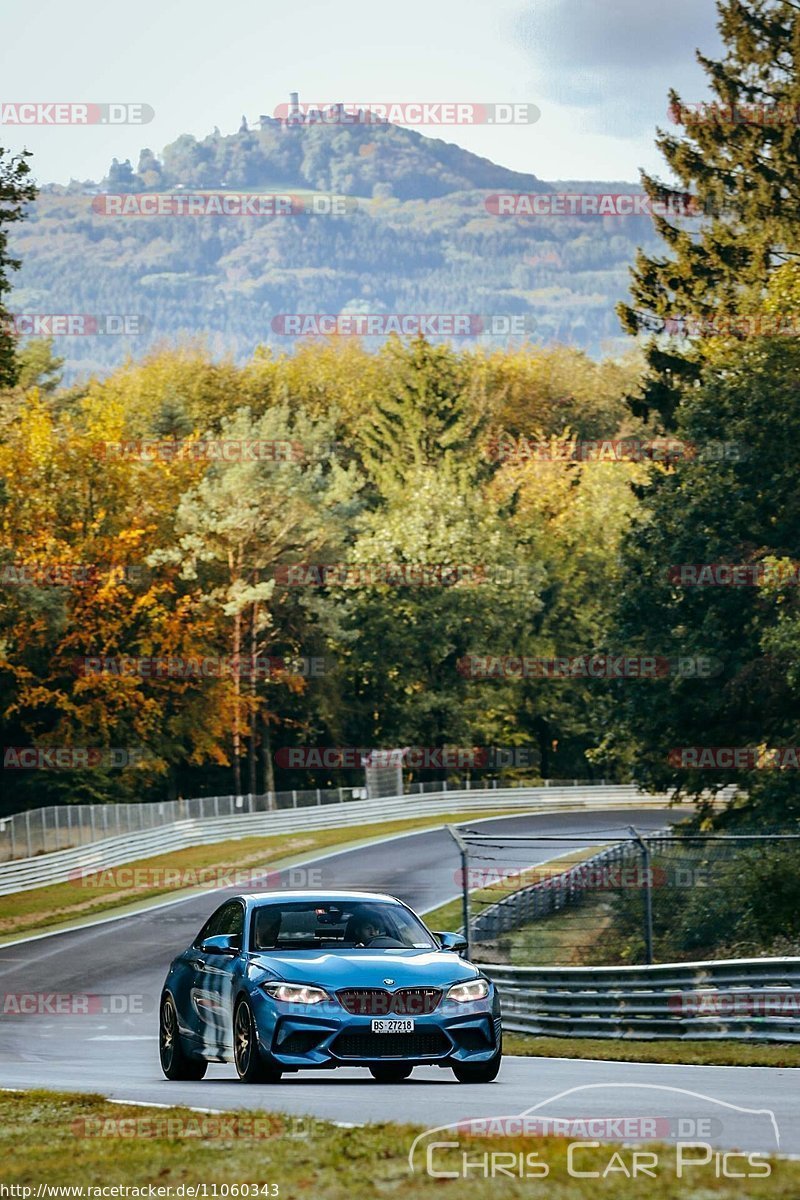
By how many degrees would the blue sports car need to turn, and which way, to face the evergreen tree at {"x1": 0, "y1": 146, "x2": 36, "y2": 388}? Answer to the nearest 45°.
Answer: approximately 135° to its left

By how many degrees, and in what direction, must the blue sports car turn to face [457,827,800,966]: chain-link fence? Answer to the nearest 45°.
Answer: approximately 135° to its left

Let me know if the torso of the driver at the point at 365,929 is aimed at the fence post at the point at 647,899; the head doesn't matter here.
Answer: no

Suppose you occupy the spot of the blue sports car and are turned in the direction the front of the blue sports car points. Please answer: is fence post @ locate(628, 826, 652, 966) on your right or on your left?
on your left

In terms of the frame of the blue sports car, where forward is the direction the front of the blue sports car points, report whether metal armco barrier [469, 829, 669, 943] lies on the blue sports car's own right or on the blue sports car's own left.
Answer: on the blue sports car's own left

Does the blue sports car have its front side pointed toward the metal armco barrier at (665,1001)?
no

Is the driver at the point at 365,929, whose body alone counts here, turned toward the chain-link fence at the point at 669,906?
no

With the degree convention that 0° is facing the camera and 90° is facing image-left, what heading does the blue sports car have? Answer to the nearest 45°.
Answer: approximately 315°
